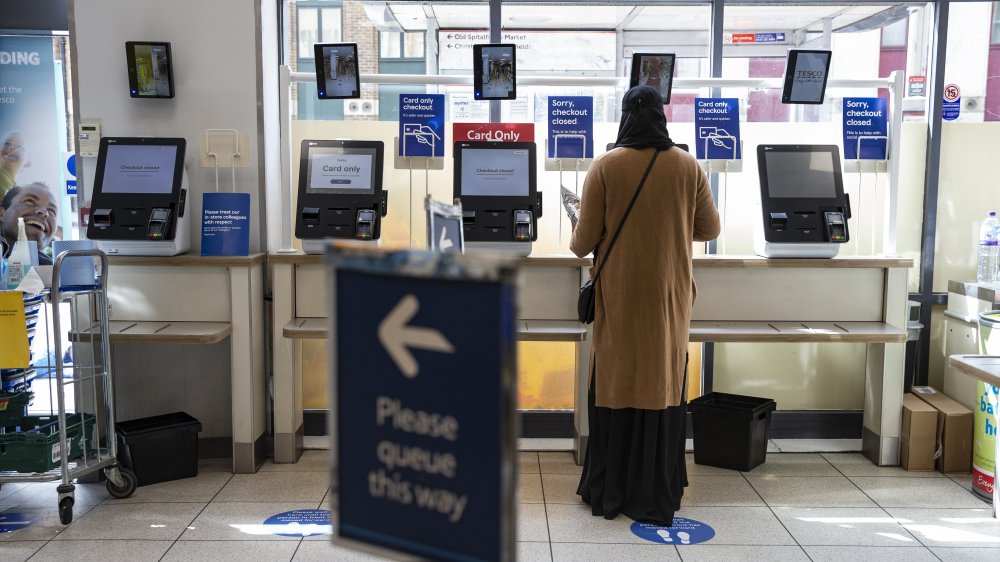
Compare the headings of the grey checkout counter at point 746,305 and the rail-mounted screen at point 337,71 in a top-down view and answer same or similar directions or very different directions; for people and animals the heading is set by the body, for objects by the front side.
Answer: same or similar directions

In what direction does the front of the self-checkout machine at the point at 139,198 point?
toward the camera

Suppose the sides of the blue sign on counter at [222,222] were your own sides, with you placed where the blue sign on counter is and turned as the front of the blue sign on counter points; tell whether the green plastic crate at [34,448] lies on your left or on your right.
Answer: on your right

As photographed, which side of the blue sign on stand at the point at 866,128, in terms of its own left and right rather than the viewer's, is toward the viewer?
front

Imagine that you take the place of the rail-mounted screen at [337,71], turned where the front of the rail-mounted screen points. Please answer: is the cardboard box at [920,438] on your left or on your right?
on your left

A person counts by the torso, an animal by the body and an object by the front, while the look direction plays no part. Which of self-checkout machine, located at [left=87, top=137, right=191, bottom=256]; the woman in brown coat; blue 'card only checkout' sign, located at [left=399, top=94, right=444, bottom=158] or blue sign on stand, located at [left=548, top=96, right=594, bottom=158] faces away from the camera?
the woman in brown coat

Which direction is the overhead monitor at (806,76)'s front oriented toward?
toward the camera

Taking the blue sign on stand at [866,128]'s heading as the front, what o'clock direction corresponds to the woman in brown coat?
The woman in brown coat is roughly at 1 o'clock from the blue sign on stand.

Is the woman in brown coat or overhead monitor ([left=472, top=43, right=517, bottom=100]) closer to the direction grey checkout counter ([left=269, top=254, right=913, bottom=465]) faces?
the woman in brown coat

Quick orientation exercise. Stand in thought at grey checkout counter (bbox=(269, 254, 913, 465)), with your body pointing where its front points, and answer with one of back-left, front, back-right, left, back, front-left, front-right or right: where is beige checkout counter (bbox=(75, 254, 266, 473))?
right

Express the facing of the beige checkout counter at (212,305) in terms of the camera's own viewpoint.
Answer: facing the viewer

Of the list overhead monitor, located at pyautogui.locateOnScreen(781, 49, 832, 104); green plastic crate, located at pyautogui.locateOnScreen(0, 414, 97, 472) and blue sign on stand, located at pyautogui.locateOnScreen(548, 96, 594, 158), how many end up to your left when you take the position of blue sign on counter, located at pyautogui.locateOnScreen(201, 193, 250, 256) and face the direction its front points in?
2

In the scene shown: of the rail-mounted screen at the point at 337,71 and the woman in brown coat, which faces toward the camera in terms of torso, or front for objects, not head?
the rail-mounted screen

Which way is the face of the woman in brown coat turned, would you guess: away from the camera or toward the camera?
away from the camera

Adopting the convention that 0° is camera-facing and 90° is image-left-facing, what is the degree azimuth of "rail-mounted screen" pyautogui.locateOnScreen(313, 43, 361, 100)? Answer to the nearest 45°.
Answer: approximately 0°

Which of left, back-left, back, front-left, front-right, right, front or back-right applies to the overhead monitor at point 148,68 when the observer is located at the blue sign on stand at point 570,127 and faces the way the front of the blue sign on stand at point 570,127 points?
right

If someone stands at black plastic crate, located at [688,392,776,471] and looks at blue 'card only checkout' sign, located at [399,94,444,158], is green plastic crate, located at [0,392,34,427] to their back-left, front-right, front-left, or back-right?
front-left
